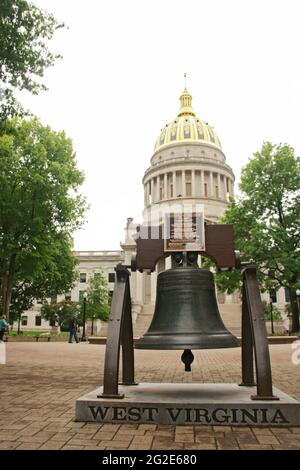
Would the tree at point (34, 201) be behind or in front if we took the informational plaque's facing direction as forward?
behind

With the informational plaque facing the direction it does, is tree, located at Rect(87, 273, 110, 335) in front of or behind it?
behind

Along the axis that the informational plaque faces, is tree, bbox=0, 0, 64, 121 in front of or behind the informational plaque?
behind

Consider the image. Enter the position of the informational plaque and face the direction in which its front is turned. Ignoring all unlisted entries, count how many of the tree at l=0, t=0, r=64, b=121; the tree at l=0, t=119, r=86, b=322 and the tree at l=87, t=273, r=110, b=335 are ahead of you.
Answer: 0

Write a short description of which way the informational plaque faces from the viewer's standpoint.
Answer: facing the viewer

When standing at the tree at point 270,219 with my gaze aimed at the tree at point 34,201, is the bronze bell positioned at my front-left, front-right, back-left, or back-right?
front-left

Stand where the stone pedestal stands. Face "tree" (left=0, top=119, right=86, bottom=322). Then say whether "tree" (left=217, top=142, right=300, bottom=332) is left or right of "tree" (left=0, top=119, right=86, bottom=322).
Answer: right
